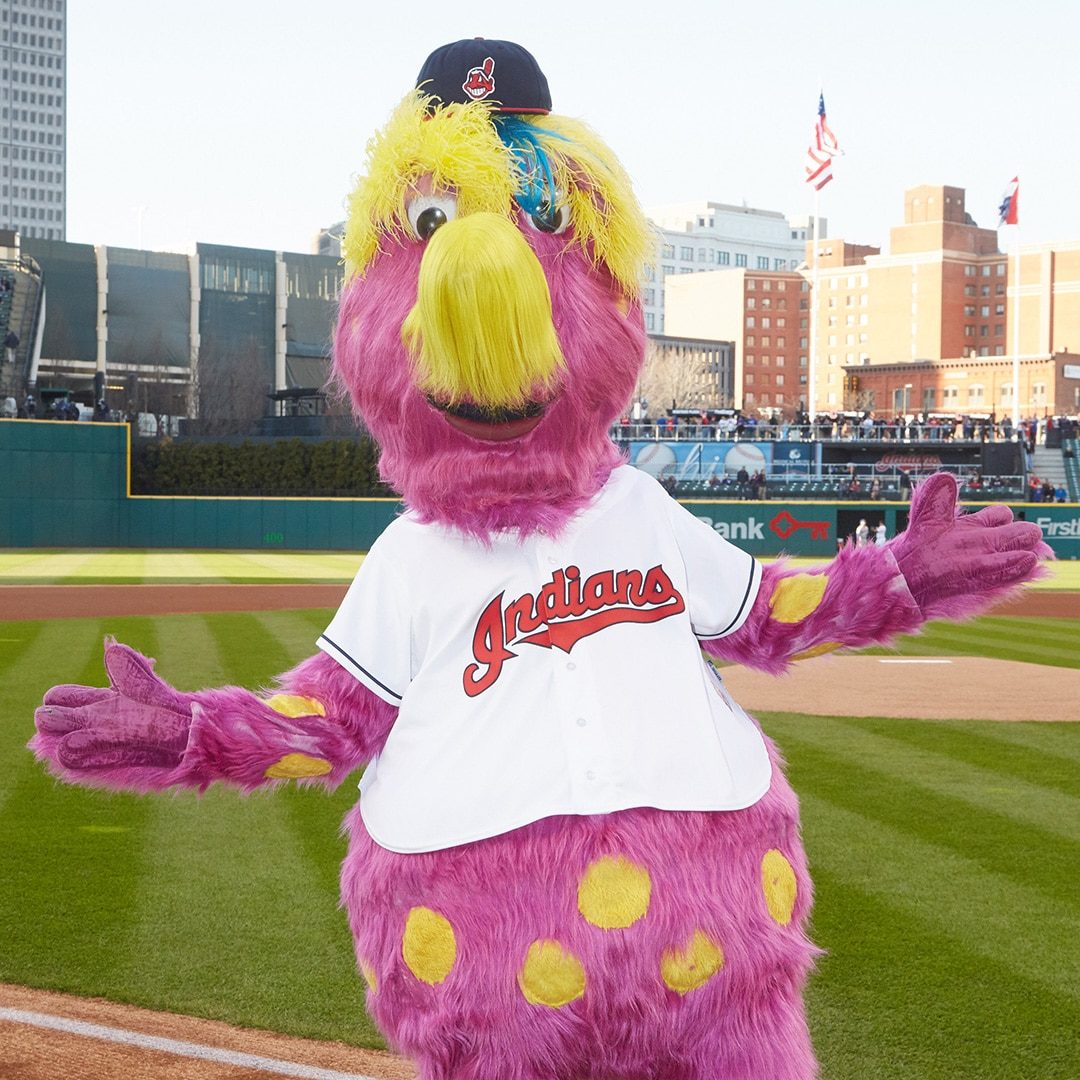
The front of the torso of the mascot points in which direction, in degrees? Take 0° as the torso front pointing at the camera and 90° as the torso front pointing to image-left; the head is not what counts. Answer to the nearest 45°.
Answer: approximately 0°

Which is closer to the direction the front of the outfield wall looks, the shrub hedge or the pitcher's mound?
the pitcher's mound

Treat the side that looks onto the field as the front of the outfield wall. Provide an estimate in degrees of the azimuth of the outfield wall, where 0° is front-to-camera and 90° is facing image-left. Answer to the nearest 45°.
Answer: approximately 0°

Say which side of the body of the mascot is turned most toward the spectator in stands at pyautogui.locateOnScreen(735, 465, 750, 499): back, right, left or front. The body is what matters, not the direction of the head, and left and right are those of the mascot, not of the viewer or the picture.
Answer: back

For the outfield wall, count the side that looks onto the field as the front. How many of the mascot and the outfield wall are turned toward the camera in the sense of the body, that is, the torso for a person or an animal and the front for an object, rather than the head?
2

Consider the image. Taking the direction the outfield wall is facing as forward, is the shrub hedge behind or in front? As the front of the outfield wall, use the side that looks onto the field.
behind

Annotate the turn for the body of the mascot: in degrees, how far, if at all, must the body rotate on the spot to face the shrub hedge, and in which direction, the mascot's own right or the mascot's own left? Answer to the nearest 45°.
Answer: approximately 180°
